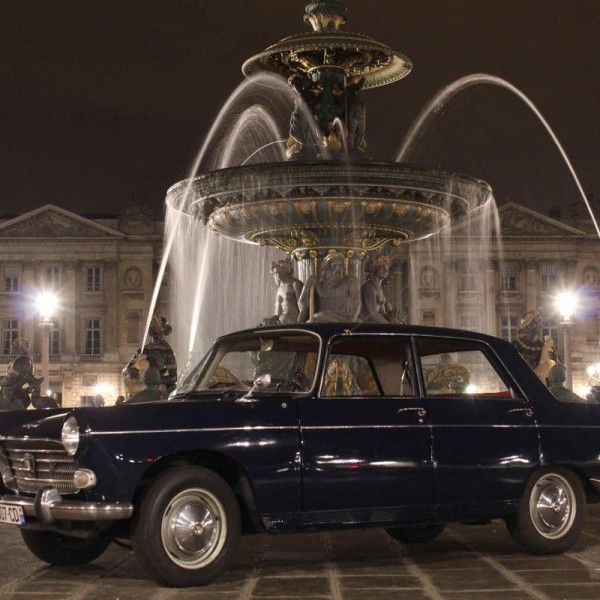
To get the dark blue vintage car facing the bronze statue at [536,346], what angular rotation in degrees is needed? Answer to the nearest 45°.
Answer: approximately 135° to its right

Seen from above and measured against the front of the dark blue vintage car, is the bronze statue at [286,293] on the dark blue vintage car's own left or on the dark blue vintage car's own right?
on the dark blue vintage car's own right

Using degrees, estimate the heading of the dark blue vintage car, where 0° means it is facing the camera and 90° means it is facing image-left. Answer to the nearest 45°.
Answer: approximately 45°

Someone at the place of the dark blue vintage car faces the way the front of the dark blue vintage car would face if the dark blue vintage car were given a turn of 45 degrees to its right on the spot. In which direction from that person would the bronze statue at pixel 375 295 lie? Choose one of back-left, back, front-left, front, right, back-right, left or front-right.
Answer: right
